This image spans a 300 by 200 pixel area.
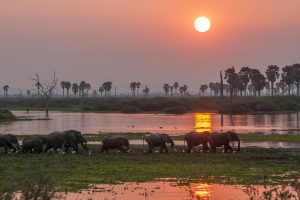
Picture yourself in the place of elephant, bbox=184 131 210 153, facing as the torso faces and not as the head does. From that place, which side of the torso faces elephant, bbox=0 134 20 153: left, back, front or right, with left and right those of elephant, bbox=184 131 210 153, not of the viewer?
back

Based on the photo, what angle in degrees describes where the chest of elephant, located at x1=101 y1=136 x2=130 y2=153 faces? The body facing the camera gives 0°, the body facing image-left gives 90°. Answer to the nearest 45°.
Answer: approximately 270°

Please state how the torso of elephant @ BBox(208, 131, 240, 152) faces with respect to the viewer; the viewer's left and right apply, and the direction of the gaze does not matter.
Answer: facing to the right of the viewer

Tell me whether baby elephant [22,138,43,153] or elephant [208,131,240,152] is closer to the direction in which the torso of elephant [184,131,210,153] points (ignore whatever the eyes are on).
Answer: the elephant

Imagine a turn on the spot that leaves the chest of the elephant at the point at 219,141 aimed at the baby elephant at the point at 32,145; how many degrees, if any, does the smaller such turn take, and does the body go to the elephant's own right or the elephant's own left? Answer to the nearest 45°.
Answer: approximately 180°

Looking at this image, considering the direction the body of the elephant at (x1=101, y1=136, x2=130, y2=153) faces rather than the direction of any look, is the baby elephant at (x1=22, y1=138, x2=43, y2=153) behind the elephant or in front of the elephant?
behind

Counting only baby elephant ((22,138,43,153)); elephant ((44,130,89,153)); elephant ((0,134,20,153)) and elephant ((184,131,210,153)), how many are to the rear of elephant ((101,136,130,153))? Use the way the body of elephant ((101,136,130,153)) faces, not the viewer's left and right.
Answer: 3

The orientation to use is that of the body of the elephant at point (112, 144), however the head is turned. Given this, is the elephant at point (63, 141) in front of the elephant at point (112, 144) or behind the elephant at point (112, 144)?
behind

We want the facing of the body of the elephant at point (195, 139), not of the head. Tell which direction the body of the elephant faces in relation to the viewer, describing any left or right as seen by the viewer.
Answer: facing to the right of the viewer

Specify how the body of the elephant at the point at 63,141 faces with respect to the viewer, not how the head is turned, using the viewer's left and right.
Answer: facing to the right of the viewer

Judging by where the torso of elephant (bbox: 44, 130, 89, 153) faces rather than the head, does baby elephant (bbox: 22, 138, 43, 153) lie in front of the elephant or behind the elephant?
behind

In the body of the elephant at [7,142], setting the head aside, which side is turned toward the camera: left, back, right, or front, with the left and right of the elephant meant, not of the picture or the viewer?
right
